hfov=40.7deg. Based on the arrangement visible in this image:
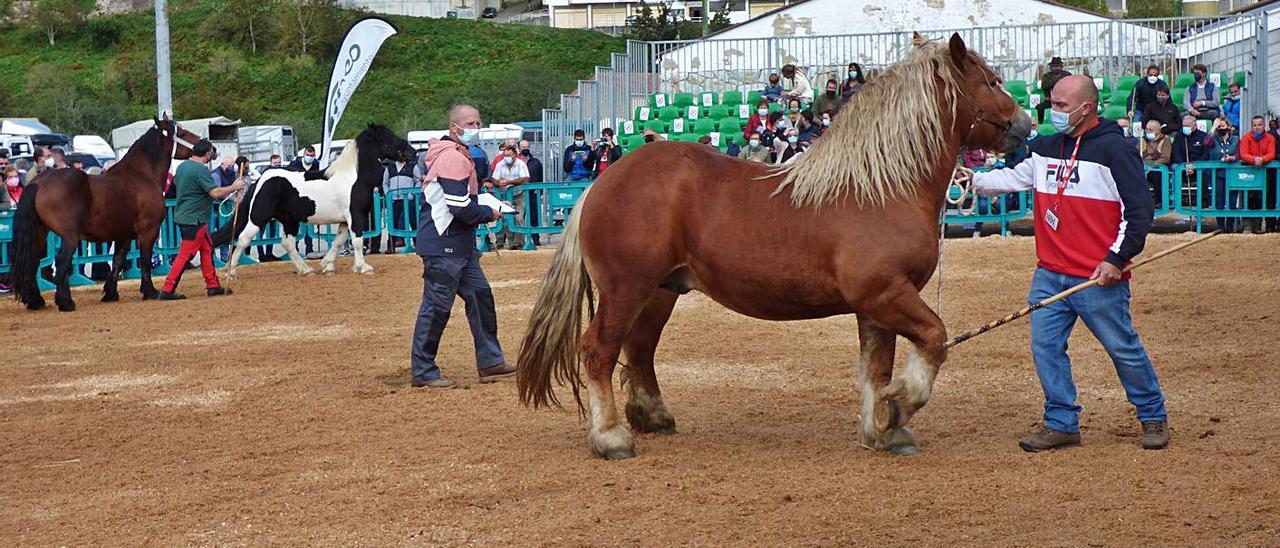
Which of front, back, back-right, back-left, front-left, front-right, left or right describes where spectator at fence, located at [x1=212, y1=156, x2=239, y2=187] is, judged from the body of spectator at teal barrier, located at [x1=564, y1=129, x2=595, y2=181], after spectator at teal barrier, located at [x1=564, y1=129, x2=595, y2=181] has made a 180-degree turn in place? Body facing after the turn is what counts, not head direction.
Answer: left

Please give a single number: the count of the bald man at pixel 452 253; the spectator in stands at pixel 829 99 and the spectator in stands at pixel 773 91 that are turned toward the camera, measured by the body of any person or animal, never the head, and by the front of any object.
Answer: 2

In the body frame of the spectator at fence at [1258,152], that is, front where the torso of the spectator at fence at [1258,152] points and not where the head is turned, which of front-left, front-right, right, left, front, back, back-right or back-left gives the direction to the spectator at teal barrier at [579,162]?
right

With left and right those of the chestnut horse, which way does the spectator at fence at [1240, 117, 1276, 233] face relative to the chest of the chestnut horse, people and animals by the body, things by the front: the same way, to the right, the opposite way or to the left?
to the right

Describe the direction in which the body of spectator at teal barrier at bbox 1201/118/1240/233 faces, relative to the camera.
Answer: toward the camera

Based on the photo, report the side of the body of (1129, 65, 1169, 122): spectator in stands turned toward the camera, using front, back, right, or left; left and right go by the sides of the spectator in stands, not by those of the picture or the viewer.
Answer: front

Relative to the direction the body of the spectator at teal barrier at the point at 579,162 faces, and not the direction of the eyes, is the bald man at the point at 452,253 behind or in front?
in front

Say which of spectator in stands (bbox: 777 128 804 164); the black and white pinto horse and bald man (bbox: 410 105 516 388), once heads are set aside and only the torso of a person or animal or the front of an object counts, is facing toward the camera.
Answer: the spectator in stands

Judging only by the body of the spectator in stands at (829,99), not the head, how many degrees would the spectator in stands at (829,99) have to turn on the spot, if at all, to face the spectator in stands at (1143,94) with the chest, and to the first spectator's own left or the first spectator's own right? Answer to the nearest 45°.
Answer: approximately 90° to the first spectator's own left

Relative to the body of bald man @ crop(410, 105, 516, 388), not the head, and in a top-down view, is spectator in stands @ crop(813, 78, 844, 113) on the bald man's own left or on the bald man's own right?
on the bald man's own left

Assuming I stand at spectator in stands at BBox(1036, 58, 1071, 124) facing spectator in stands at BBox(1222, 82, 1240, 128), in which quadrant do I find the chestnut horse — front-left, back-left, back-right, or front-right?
back-right

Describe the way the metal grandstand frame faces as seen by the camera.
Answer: facing the viewer

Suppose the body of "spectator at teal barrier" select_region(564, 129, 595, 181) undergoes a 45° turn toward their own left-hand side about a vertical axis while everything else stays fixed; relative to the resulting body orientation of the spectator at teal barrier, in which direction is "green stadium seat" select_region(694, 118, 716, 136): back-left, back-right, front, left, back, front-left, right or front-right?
left

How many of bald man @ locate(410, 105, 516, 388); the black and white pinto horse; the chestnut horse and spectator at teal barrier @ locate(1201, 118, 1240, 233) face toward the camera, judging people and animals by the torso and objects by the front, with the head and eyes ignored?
1

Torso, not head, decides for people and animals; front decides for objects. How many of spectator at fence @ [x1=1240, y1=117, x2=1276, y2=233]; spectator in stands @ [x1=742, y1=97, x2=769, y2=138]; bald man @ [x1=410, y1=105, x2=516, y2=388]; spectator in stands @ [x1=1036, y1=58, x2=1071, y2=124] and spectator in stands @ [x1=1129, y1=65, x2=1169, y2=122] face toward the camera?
4

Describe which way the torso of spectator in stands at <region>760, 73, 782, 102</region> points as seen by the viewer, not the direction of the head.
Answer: toward the camera

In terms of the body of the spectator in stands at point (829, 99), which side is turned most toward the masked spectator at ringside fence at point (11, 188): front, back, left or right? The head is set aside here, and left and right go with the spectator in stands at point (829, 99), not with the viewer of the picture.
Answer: right
